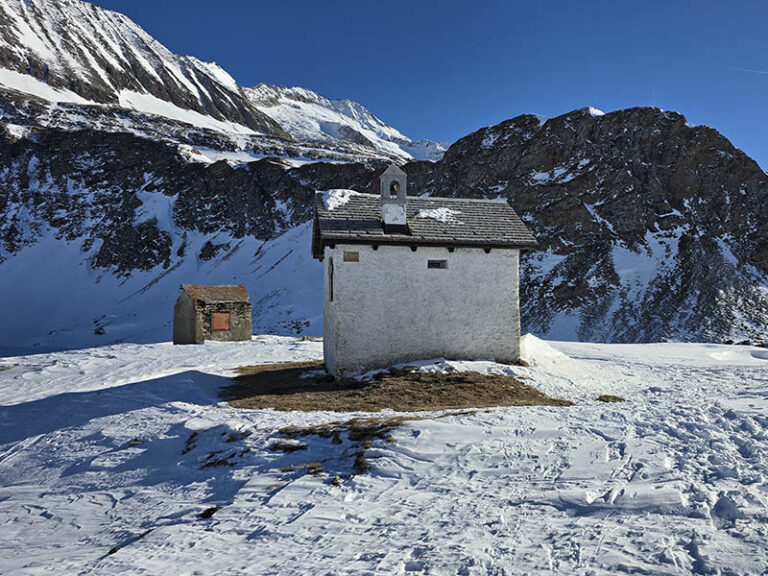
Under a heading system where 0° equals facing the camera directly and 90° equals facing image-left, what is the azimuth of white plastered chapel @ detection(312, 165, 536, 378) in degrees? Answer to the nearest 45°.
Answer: approximately 90°

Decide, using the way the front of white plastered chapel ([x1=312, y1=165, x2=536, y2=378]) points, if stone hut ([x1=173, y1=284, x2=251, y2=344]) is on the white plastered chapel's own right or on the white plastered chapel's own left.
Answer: on the white plastered chapel's own right
